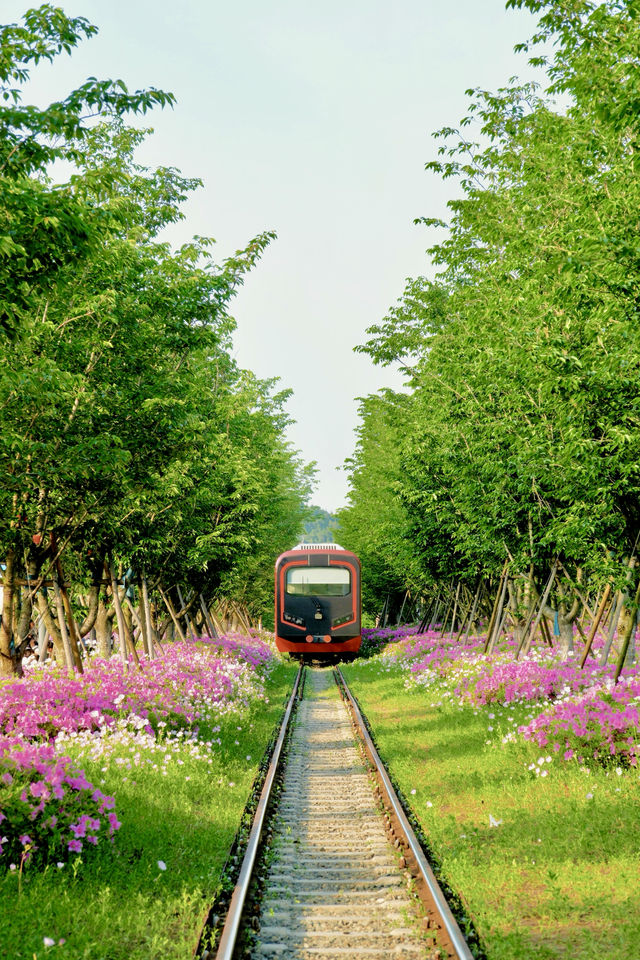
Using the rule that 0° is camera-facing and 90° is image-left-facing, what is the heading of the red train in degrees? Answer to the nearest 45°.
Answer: approximately 0°
